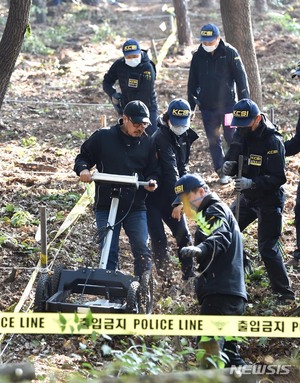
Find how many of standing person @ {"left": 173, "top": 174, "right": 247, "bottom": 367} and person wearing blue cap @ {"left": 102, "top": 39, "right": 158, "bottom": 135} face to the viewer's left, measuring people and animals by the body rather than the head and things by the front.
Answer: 1

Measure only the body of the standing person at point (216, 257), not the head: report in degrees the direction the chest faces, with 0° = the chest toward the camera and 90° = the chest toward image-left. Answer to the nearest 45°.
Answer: approximately 90°

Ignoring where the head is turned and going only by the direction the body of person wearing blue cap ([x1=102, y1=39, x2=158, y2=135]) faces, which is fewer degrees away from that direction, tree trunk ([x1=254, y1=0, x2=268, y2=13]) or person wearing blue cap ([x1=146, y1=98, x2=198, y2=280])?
the person wearing blue cap

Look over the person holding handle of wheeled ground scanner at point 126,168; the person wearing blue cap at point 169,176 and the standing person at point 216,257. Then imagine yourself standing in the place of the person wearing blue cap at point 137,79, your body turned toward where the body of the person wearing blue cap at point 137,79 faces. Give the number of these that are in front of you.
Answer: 3

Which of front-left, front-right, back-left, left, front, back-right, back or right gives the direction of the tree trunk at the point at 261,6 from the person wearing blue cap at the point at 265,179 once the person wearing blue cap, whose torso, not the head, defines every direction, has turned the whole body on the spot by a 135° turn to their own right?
front

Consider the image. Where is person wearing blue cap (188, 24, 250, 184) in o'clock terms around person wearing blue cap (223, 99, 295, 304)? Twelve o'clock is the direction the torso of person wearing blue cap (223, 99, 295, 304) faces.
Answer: person wearing blue cap (188, 24, 250, 184) is roughly at 4 o'clock from person wearing blue cap (223, 99, 295, 304).

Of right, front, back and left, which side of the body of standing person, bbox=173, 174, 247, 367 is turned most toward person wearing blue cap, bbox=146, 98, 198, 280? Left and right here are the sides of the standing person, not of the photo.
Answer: right

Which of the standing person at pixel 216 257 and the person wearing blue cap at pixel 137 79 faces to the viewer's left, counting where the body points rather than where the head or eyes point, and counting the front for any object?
the standing person

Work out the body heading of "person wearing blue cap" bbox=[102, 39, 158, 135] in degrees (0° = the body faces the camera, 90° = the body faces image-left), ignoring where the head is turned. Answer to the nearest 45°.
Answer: approximately 0°

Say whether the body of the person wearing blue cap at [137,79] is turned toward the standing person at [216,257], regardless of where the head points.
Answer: yes
